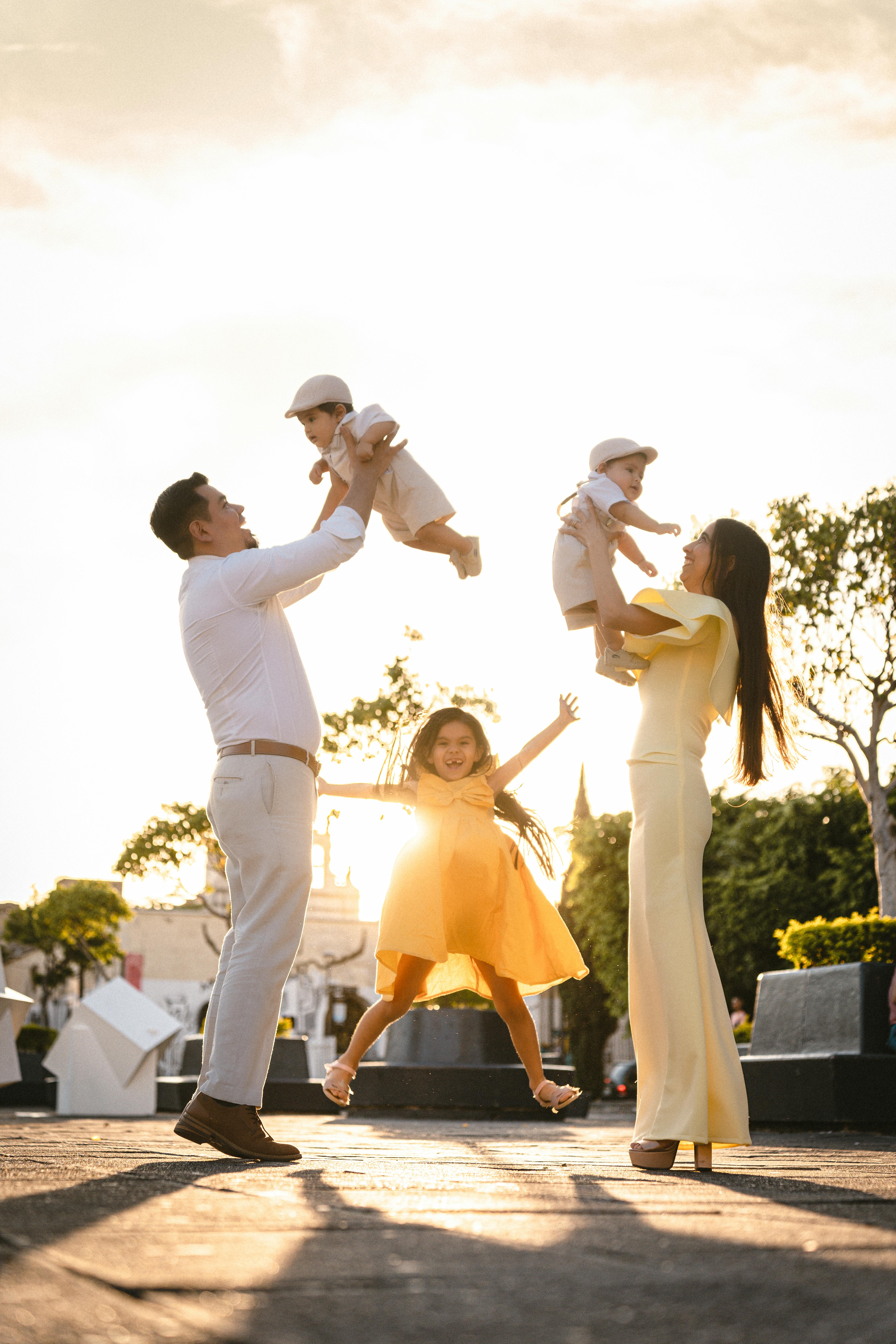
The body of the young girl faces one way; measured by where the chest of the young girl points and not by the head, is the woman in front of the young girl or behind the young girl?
in front

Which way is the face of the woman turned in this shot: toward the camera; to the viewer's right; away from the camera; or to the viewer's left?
to the viewer's left

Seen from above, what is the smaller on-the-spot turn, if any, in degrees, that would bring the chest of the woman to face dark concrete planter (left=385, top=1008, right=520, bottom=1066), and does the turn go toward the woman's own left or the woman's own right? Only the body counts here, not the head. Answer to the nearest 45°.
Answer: approximately 90° to the woman's own right

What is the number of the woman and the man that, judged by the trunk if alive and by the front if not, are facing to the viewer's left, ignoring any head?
1

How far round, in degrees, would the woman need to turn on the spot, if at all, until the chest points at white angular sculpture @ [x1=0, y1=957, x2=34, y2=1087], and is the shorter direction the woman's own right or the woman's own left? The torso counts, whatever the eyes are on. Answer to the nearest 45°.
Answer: approximately 45° to the woman's own right

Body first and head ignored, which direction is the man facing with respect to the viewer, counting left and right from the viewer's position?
facing to the right of the viewer

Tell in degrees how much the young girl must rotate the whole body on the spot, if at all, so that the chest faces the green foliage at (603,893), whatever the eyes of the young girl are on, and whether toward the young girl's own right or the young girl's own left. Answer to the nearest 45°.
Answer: approximately 180°

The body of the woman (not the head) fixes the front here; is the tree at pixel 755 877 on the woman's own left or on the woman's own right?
on the woman's own right

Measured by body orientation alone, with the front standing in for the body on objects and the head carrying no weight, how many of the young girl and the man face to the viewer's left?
0

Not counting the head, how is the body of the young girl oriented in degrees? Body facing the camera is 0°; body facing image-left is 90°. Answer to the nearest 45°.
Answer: approximately 0°

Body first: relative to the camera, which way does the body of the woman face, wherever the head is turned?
to the viewer's left

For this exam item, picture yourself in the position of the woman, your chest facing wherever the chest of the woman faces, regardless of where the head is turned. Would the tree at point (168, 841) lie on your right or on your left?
on your right
